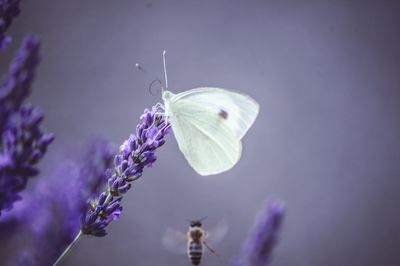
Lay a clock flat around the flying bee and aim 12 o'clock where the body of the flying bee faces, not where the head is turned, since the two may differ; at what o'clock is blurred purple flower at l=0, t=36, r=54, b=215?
The blurred purple flower is roughly at 9 o'clock from the flying bee.

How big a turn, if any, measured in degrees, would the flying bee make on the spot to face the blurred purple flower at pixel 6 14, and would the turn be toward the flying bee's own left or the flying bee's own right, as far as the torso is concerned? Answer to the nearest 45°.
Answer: approximately 135° to the flying bee's own left

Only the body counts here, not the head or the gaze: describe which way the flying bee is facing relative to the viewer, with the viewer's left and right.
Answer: facing away from the viewer
